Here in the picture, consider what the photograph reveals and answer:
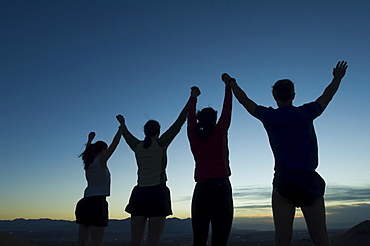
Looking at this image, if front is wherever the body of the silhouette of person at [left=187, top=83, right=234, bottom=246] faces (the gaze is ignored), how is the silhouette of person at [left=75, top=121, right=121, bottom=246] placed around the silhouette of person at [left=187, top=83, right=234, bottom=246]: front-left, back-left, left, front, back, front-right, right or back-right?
front-left

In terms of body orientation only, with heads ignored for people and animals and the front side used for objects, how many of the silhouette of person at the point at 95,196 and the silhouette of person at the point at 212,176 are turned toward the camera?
0

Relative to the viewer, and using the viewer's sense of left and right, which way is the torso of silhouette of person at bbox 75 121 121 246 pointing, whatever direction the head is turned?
facing away from the viewer and to the right of the viewer

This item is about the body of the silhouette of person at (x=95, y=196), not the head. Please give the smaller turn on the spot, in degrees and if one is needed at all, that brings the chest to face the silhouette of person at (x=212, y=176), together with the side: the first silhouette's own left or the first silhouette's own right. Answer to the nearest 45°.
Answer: approximately 90° to the first silhouette's own right

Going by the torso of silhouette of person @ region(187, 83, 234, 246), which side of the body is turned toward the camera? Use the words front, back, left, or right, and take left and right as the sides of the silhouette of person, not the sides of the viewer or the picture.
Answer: back

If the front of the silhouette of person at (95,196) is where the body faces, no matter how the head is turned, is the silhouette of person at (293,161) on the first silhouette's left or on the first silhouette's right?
on the first silhouette's right

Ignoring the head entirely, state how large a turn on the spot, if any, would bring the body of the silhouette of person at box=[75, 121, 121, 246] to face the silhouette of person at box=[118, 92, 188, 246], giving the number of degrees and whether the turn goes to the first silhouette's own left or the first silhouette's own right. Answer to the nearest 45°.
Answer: approximately 90° to the first silhouette's own right
